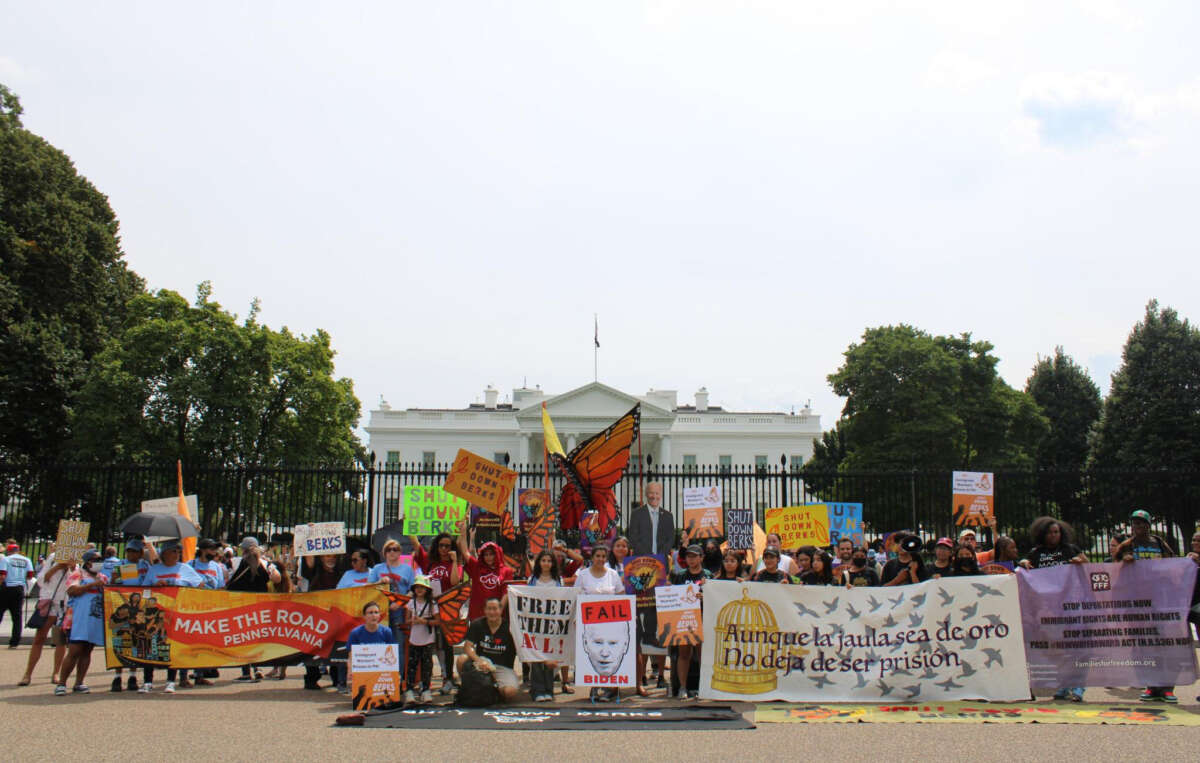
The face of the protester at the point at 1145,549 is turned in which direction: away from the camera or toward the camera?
toward the camera

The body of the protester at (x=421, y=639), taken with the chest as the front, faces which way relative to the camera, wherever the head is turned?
toward the camera

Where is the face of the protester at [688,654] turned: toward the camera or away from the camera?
toward the camera

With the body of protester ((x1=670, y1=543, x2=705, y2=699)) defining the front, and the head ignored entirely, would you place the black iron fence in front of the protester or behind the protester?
behind

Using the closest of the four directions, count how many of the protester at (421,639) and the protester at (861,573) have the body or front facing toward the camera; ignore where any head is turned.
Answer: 2

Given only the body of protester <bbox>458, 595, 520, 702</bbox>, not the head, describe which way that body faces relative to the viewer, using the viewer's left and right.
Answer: facing the viewer

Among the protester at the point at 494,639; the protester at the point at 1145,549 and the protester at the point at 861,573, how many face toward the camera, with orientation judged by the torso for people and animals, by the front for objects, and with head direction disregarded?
3

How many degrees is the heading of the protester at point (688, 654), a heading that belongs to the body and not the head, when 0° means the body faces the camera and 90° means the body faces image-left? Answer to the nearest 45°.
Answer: approximately 0°
